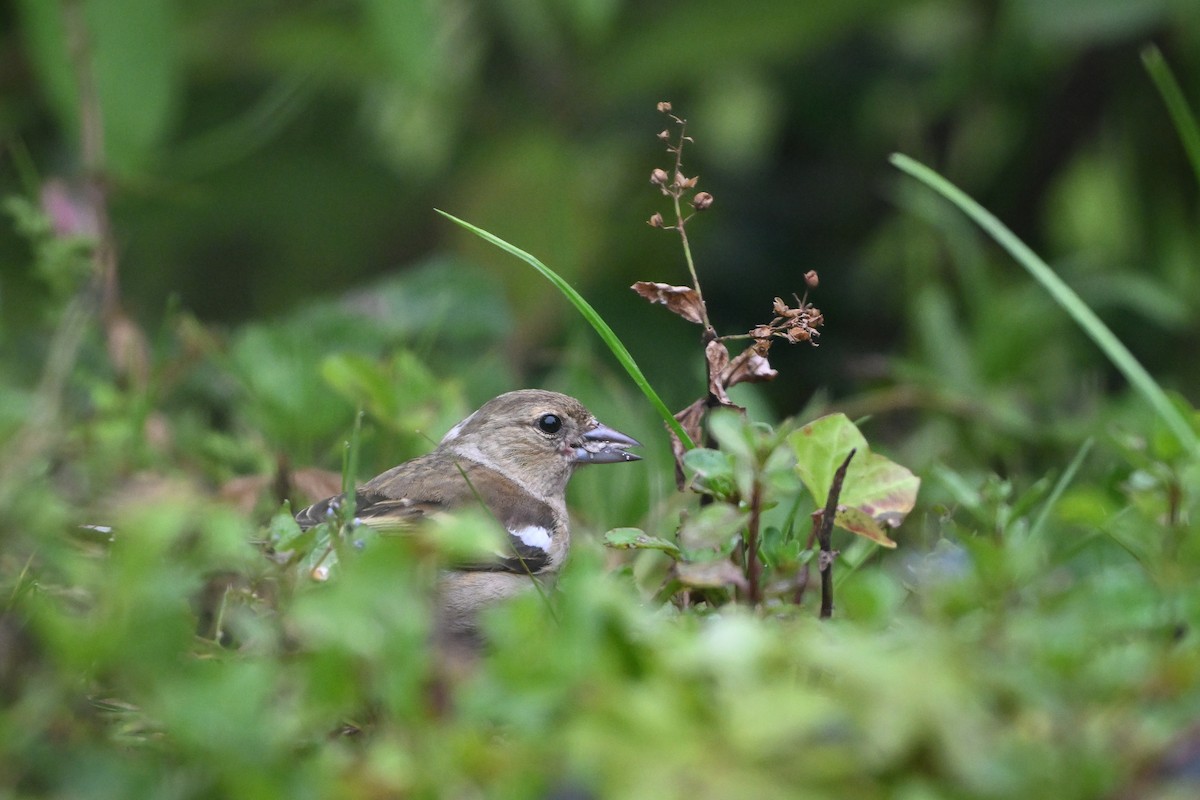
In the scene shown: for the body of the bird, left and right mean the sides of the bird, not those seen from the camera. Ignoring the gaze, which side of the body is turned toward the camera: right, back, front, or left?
right
